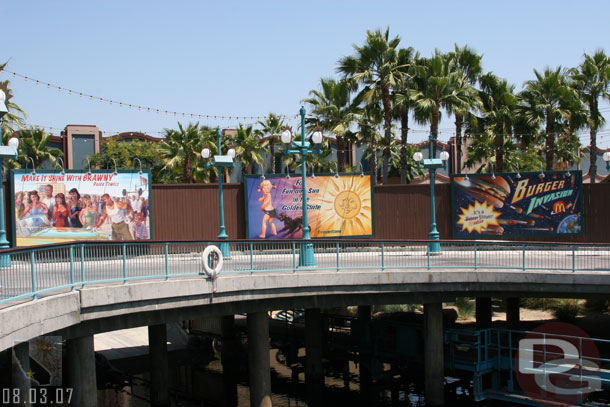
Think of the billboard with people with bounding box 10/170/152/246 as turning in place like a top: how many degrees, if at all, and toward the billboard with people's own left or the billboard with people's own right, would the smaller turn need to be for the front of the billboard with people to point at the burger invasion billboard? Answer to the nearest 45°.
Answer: approximately 90° to the billboard with people's own left

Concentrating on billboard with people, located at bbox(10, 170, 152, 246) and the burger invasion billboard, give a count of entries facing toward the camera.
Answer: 2

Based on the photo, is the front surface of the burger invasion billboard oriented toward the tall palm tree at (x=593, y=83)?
no

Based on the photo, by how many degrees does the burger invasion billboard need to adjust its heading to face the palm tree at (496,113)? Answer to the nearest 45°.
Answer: approximately 180°

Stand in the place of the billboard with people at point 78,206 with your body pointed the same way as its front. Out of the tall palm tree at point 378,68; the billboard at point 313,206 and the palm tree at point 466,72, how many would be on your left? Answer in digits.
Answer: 3

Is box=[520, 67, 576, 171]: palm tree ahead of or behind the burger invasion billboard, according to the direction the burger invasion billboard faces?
behind

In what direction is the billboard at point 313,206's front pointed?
toward the camera

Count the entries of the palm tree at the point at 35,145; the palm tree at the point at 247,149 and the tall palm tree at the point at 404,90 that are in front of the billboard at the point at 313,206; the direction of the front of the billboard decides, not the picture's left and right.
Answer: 0

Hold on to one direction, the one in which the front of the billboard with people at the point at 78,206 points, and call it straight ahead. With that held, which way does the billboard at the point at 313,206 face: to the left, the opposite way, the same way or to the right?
the same way

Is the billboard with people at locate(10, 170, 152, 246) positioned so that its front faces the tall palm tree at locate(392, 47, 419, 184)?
no

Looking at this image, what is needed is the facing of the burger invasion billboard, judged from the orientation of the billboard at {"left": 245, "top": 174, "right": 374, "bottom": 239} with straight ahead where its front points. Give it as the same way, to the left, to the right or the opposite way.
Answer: the same way

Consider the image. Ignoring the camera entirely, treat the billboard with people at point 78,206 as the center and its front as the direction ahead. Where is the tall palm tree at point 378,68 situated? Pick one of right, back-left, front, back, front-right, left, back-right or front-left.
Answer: left

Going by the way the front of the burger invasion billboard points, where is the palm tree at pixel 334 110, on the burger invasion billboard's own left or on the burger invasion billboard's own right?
on the burger invasion billboard's own right

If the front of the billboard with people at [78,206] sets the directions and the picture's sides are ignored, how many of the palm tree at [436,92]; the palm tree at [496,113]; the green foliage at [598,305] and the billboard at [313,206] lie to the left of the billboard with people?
4

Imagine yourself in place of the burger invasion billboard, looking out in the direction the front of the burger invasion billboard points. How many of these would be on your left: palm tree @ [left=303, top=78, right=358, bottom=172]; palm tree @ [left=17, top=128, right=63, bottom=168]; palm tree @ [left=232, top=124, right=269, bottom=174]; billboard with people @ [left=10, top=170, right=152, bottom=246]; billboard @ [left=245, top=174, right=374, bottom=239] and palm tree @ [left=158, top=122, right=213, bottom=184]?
0

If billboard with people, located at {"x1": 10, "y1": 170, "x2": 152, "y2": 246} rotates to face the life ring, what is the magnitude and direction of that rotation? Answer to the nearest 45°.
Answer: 0° — it already faces it

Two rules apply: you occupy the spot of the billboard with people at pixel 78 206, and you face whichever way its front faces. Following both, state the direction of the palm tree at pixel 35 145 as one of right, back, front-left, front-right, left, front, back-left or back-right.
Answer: back
